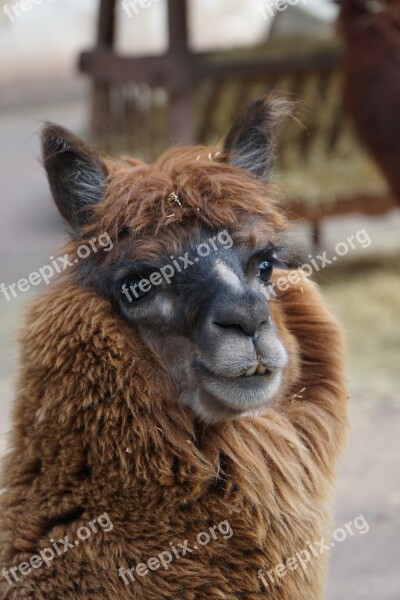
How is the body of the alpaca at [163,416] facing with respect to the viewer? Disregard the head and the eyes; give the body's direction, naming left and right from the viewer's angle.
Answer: facing the viewer and to the right of the viewer

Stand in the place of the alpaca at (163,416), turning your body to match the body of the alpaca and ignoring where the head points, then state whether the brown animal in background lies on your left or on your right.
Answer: on your left

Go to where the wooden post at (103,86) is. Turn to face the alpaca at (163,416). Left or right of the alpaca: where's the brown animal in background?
left

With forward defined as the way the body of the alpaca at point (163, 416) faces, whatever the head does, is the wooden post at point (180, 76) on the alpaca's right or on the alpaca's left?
on the alpaca's left

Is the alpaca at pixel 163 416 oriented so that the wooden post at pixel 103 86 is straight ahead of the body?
no
